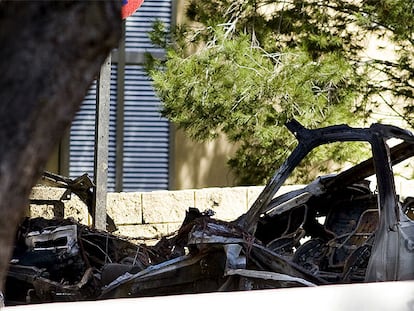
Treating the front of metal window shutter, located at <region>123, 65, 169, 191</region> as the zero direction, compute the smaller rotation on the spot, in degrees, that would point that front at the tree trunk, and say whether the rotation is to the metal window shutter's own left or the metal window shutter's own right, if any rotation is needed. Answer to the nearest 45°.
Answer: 0° — it already faces it

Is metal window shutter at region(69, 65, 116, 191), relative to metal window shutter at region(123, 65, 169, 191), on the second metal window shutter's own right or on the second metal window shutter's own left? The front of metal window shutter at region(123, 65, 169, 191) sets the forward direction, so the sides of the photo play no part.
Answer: on the second metal window shutter's own right

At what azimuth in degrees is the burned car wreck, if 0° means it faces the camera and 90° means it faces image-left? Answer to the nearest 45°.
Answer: approximately 90°

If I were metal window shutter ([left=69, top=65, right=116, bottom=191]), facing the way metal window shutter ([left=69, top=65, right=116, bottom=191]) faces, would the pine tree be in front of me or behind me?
in front

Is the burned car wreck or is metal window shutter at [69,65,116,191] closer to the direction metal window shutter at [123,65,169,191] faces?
the burned car wreck

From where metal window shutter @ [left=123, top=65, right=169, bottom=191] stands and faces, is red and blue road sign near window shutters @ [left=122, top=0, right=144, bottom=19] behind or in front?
in front

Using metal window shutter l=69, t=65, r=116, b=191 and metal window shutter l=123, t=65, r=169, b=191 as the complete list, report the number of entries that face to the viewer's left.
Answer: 0

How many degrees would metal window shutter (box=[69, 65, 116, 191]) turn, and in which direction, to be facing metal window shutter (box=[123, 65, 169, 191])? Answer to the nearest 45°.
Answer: approximately 90° to its left

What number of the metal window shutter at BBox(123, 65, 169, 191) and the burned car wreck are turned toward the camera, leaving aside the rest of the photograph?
1

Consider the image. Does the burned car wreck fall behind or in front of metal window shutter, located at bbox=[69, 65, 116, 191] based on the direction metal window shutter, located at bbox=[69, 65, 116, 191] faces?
in front

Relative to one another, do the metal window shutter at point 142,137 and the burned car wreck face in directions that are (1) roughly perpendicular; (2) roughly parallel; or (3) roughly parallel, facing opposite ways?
roughly perpendicular

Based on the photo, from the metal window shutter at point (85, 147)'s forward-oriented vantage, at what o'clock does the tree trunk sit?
The tree trunk is roughly at 12 o'clock from the metal window shutter.

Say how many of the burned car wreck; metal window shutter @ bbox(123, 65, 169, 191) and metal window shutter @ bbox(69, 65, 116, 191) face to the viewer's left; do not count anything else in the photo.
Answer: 1
